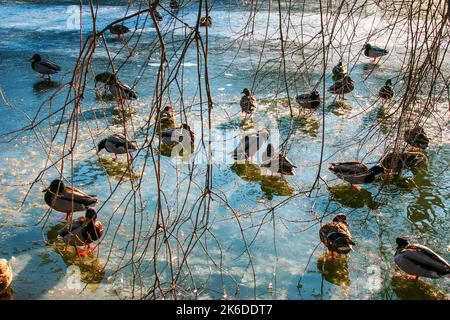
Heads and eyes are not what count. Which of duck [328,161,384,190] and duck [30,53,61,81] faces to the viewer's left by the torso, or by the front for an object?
duck [30,53,61,81]

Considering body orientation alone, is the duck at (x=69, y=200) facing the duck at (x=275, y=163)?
no

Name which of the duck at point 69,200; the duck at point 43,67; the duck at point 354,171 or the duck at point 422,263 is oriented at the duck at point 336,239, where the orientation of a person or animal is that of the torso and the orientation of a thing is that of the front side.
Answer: the duck at point 422,263

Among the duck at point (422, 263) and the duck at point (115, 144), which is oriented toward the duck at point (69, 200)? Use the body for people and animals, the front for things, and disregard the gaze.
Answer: the duck at point (422, 263)

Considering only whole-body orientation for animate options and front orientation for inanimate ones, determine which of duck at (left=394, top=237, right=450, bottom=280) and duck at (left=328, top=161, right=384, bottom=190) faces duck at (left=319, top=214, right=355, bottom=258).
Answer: duck at (left=394, top=237, right=450, bottom=280)

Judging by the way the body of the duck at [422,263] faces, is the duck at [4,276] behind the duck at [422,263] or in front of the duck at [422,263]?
in front

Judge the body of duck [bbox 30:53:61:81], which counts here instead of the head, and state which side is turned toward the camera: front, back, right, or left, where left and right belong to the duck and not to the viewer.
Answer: left

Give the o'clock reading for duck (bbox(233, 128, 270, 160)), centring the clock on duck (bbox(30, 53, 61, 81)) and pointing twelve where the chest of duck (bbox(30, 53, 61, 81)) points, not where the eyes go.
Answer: duck (bbox(233, 128, 270, 160)) is roughly at 8 o'clock from duck (bbox(30, 53, 61, 81)).

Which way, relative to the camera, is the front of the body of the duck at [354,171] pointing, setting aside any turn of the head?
to the viewer's right

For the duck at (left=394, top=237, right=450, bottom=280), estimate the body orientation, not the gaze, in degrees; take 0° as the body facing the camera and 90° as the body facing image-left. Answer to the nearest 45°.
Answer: approximately 90°

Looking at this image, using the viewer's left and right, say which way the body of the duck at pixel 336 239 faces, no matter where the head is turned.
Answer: facing away from the viewer and to the left of the viewer

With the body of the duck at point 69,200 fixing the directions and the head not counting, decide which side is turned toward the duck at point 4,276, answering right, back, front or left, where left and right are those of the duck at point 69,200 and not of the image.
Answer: left

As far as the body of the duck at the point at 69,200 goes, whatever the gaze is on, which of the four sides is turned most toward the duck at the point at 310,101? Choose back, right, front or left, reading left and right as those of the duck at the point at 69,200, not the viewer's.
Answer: back

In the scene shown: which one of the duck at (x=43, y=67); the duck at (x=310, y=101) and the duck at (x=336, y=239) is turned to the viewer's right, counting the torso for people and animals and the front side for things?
the duck at (x=310, y=101)

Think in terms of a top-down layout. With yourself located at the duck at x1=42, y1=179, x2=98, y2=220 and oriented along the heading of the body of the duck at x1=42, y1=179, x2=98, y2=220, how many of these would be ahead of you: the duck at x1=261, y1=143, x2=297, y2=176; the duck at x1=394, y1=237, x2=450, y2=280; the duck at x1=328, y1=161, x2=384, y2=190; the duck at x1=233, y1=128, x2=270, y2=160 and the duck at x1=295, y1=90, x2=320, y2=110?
0
